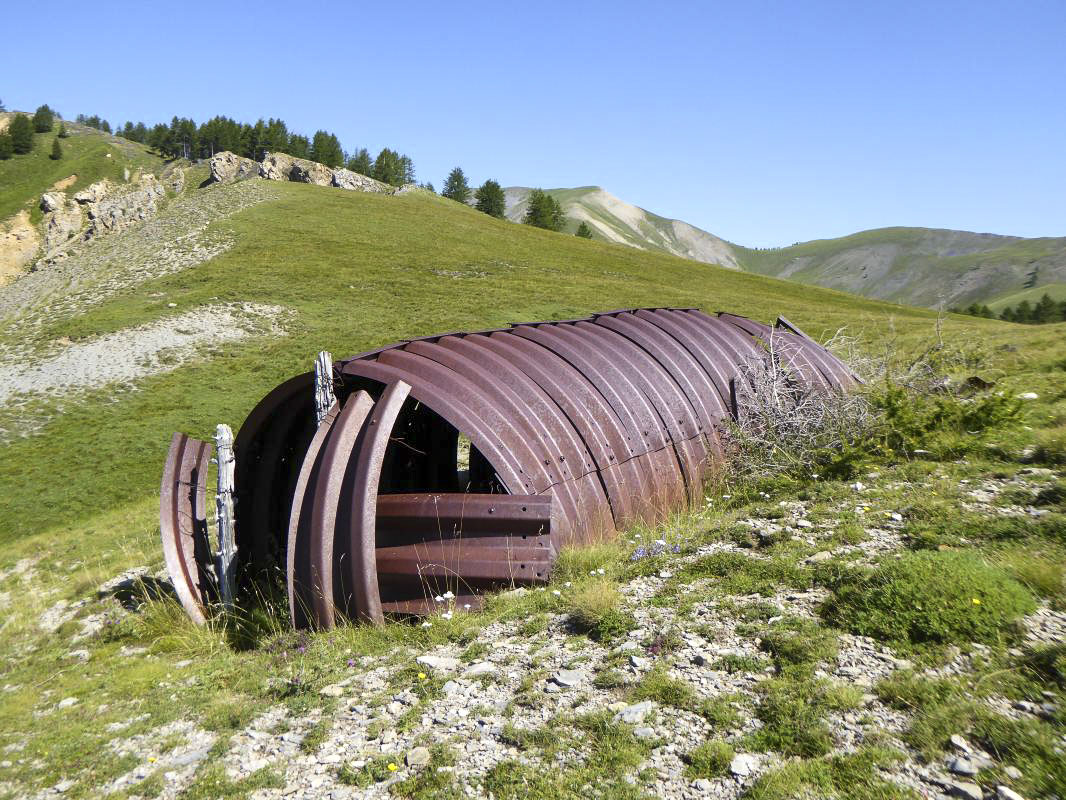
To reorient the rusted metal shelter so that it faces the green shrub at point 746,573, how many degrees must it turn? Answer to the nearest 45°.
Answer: approximately 90° to its left

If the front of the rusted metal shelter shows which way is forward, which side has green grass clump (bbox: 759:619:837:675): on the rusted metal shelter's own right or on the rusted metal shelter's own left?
on the rusted metal shelter's own left

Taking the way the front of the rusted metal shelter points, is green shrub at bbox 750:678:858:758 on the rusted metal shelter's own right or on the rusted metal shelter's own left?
on the rusted metal shelter's own left

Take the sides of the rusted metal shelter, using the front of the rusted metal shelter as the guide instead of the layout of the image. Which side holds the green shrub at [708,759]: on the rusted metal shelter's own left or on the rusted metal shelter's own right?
on the rusted metal shelter's own left

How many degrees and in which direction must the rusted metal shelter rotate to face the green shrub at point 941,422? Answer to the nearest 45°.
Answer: approximately 135° to its left

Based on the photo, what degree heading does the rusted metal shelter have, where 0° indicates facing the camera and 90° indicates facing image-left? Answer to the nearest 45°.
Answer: approximately 45°
